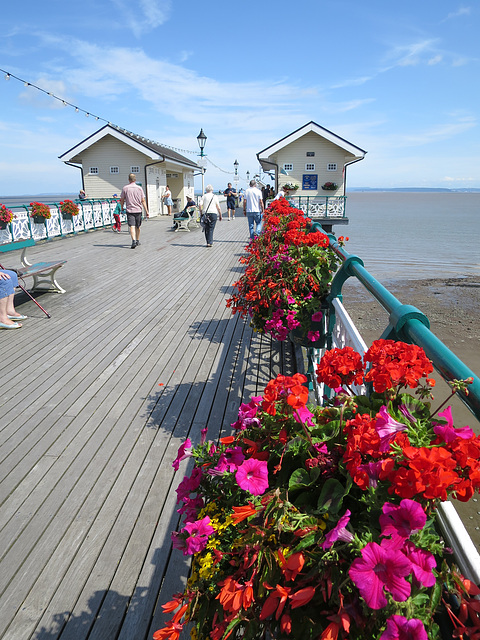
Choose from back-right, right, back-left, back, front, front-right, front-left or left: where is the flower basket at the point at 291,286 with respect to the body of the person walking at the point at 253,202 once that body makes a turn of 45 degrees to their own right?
back-right

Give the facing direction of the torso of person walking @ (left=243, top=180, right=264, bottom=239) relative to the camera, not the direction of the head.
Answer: away from the camera

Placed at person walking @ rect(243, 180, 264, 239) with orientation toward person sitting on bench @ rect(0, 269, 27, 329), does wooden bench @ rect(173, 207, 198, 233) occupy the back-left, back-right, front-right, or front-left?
back-right

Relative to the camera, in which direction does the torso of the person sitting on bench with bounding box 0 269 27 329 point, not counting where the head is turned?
to the viewer's right

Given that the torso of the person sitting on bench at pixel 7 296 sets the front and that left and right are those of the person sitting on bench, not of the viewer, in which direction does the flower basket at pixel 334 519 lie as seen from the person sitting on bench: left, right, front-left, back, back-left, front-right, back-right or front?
right

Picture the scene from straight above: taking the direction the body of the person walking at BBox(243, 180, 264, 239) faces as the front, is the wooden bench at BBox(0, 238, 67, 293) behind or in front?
behind

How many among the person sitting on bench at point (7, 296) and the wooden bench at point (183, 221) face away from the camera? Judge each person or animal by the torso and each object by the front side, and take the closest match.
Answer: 0

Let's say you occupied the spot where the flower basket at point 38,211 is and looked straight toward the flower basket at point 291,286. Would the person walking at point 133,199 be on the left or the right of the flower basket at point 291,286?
left
